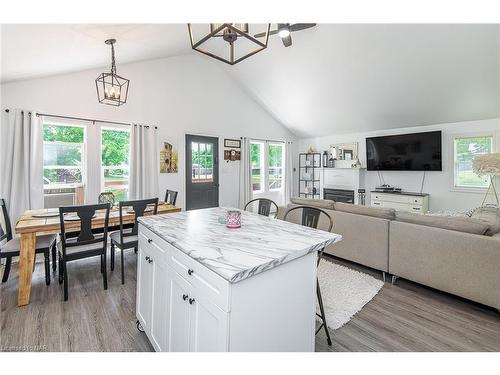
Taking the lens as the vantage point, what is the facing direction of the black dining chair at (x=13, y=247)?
facing to the right of the viewer

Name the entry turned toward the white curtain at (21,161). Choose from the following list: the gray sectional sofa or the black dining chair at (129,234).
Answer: the black dining chair

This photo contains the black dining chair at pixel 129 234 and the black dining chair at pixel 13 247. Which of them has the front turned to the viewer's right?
the black dining chair at pixel 13 247

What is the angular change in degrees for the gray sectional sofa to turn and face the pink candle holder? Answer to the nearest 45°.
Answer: approximately 180°

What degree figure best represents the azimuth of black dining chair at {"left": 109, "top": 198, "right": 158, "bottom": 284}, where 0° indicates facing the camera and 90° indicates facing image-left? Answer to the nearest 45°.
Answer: approximately 135°

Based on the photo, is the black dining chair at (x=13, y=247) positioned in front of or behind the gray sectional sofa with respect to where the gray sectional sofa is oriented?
behind

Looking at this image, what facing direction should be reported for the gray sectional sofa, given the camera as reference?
facing away from the viewer and to the right of the viewer
